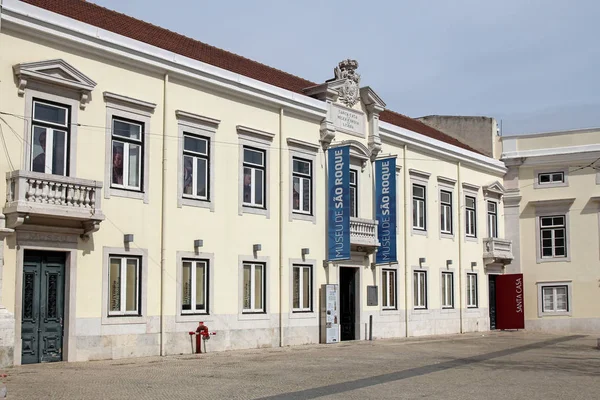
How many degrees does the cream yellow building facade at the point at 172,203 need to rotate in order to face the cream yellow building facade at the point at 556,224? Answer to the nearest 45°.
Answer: approximately 90° to its left

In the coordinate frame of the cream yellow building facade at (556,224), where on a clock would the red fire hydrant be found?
The red fire hydrant is roughly at 1 o'clock from the cream yellow building facade.

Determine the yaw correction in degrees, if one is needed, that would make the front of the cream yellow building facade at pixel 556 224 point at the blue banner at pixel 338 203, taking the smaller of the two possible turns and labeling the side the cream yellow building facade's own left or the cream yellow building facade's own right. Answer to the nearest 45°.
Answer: approximately 45° to the cream yellow building facade's own right

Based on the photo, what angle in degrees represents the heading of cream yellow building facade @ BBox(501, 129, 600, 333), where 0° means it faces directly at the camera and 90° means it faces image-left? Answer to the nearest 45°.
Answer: approximately 0°

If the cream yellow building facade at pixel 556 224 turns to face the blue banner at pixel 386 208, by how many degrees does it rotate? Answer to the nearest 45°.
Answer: approximately 45° to its right
